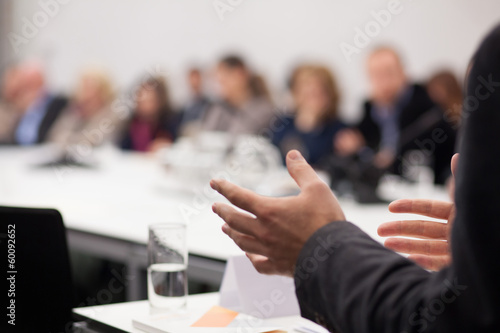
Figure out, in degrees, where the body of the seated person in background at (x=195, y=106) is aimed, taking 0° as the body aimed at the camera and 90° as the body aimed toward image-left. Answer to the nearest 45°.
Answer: approximately 0°

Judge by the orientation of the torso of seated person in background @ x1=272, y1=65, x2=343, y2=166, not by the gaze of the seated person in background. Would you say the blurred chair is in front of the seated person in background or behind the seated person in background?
in front

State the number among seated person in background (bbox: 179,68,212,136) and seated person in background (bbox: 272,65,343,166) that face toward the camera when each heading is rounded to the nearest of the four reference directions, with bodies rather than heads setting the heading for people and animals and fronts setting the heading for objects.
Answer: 2

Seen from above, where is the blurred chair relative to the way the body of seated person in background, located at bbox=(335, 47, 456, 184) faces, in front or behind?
in front

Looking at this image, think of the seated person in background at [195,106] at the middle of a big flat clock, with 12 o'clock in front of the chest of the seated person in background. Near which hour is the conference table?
The conference table is roughly at 12 o'clock from the seated person in background.

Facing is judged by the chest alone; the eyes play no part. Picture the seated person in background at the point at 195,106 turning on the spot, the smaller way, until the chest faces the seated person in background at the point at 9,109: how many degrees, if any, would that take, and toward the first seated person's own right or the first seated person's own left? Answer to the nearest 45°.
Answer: approximately 90° to the first seated person's own right

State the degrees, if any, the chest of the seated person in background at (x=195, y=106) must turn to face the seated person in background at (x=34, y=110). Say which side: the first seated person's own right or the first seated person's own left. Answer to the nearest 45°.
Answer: approximately 90° to the first seated person's own right

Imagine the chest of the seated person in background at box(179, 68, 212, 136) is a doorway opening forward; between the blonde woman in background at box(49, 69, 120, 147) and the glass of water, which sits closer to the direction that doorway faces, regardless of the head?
the glass of water

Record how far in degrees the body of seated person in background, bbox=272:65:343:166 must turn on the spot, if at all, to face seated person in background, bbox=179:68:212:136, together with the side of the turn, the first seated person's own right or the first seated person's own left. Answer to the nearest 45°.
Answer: approximately 135° to the first seated person's own right

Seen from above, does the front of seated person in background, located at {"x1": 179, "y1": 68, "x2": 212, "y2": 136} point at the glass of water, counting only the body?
yes
